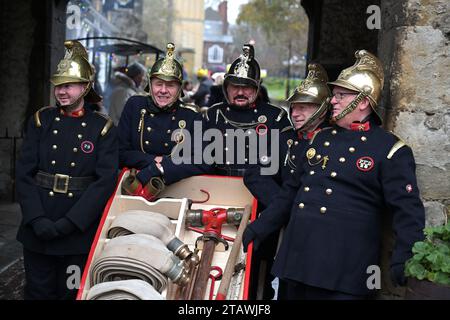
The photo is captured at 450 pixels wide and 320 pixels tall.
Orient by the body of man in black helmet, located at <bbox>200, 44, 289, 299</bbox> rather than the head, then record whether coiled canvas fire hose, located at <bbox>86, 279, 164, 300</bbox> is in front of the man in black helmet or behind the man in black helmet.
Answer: in front

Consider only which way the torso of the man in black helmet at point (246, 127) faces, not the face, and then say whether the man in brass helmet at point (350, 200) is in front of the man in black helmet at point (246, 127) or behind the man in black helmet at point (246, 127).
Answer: in front

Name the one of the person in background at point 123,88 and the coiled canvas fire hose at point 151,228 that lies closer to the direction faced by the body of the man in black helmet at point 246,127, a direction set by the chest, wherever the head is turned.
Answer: the coiled canvas fire hose

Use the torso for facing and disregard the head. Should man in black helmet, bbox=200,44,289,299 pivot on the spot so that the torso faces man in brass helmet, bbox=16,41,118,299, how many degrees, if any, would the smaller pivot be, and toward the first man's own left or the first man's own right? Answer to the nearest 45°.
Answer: approximately 45° to the first man's own right

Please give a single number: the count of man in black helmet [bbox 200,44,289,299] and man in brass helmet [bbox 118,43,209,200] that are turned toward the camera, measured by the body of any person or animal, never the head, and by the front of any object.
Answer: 2

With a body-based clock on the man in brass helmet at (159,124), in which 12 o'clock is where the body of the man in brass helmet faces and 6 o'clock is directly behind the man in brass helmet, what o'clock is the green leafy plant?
The green leafy plant is roughly at 11 o'clock from the man in brass helmet.

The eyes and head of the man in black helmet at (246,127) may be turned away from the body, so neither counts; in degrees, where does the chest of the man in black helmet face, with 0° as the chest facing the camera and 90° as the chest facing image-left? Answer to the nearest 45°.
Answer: approximately 0°

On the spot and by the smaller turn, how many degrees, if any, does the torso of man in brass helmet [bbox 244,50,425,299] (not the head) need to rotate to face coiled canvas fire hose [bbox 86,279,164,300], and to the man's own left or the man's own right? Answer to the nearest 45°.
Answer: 0° — they already face it

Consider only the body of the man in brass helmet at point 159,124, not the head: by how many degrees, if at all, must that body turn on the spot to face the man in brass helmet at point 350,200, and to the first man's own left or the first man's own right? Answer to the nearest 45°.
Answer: approximately 45° to the first man's own left

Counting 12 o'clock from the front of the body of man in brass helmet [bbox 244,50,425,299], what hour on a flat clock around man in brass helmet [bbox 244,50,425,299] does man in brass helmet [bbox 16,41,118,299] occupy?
man in brass helmet [bbox 16,41,118,299] is roughly at 2 o'clock from man in brass helmet [bbox 244,50,425,299].
